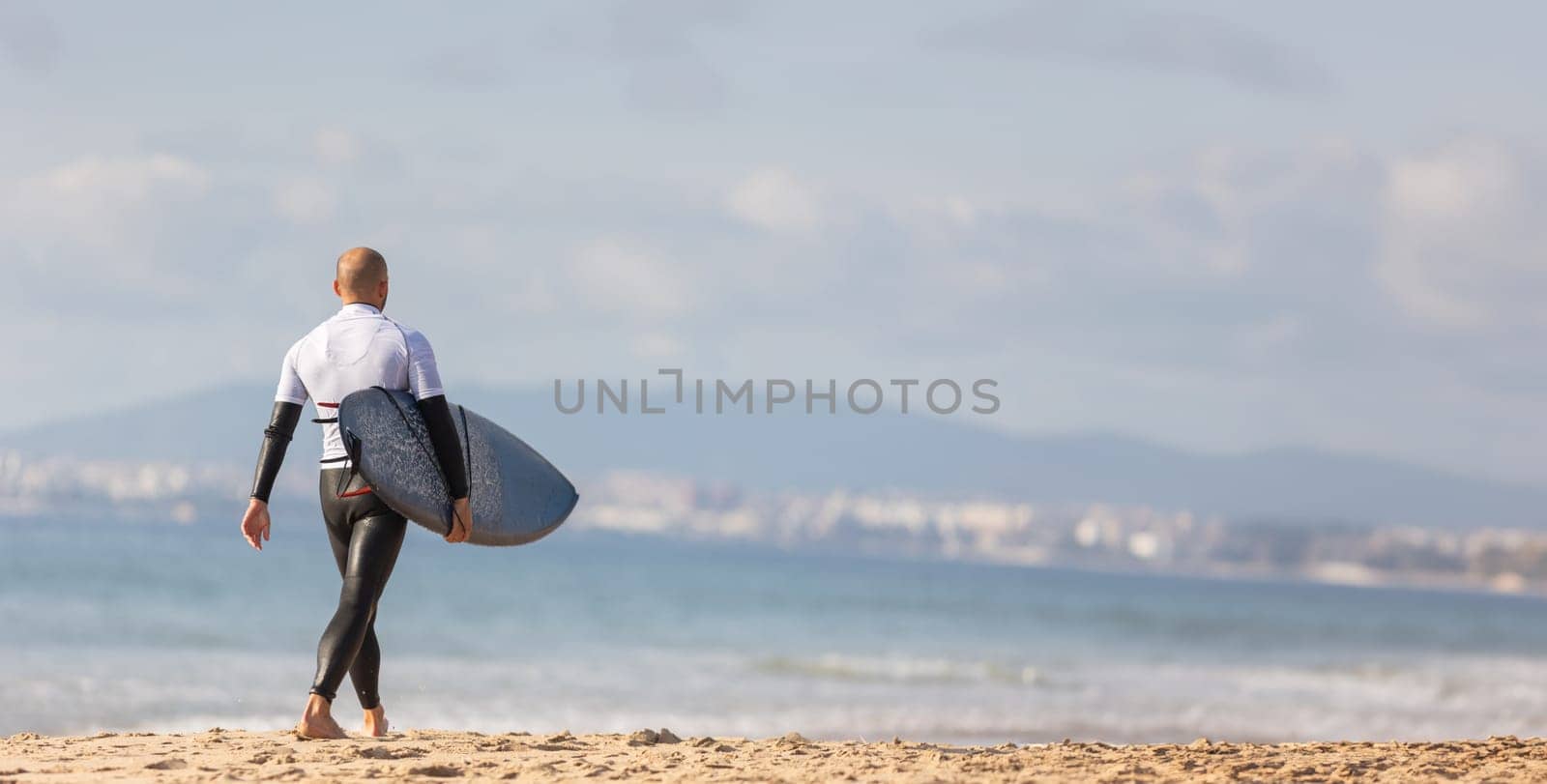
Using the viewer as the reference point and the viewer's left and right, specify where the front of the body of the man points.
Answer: facing away from the viewer
